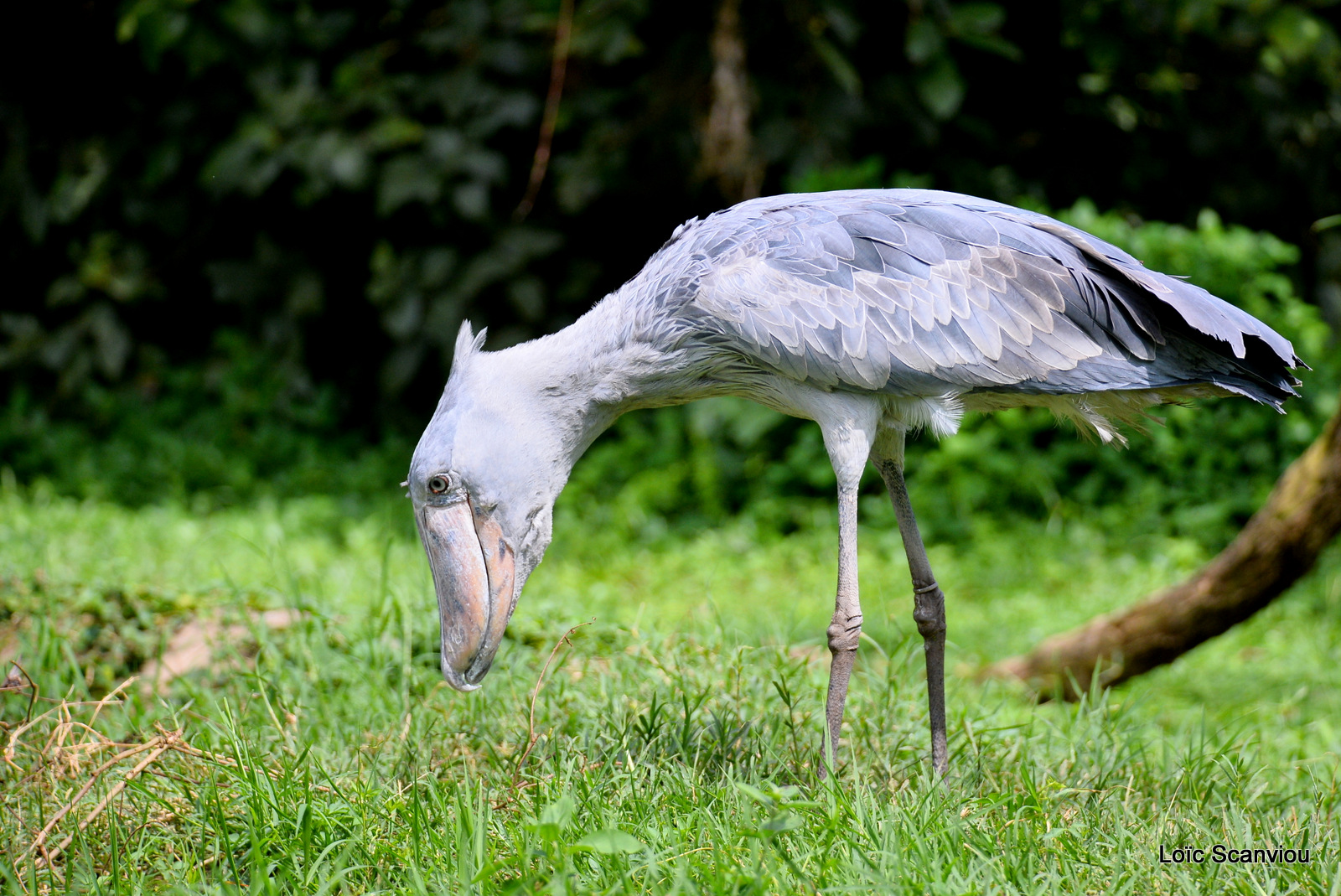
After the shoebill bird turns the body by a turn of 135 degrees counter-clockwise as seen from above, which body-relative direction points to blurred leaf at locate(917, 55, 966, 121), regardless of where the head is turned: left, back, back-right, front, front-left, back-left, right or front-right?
back-left

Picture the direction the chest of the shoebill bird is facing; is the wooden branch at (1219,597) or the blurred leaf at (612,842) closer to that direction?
the blurred leaf

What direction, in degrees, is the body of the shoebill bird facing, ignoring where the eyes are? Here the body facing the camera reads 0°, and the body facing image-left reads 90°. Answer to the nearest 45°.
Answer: approximately 90°

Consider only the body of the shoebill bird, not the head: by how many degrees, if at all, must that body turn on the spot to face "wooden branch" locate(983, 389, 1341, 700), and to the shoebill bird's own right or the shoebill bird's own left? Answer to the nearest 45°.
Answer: approximately 135° to the shoebill bird's own right

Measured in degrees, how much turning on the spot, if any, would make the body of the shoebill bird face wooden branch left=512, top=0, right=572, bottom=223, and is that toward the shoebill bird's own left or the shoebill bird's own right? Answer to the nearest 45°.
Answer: approximately 90° to the shoebill bird's own right

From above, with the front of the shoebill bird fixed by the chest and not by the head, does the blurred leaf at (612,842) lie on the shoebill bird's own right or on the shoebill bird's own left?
on the shoebill bird's own left
